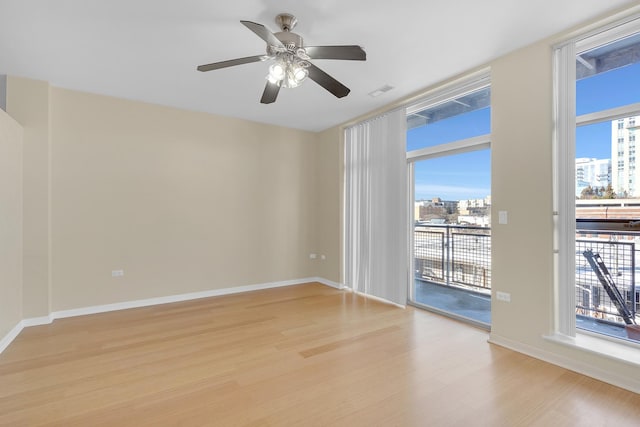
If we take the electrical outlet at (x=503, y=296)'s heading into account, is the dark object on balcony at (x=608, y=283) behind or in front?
behind

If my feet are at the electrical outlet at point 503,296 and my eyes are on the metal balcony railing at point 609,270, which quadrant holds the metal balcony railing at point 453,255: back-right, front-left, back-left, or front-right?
back-left

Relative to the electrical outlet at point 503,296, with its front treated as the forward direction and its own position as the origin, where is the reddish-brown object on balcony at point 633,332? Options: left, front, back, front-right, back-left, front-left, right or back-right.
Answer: back-left

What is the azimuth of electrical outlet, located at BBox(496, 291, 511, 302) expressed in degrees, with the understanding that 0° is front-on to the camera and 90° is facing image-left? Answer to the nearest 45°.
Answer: approximately 45°
